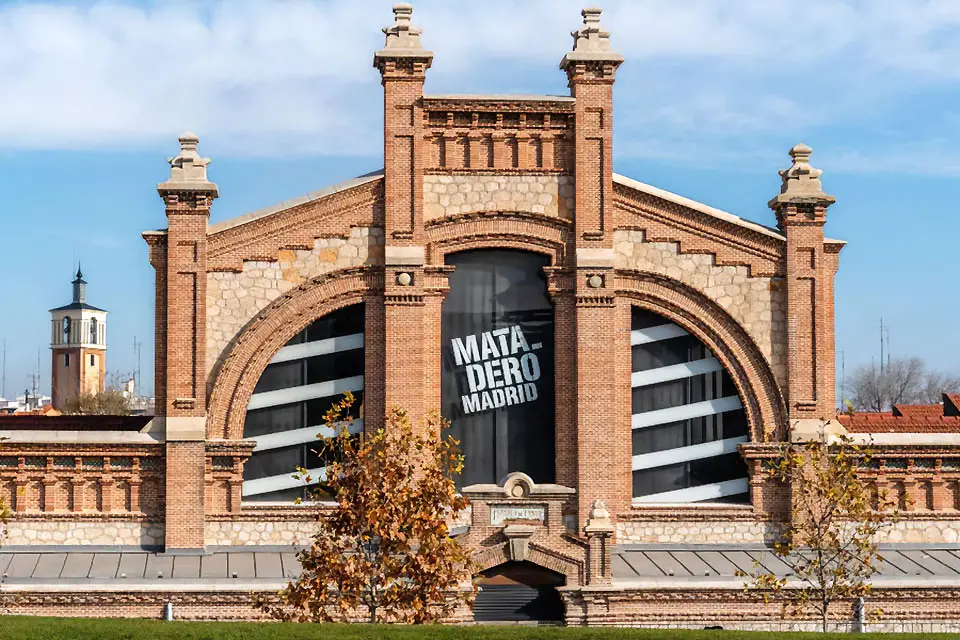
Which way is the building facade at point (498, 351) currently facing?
toward the camera
